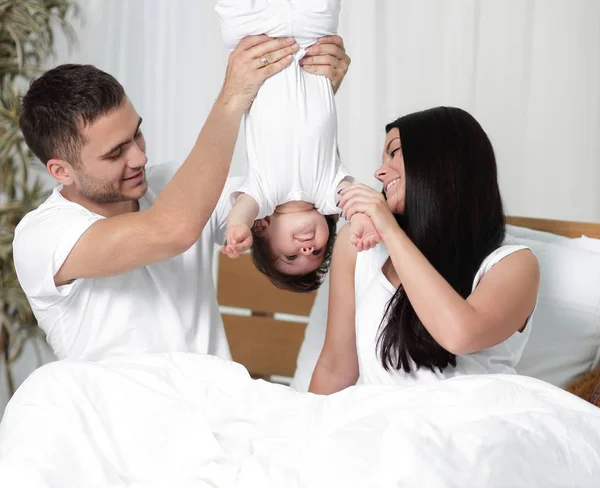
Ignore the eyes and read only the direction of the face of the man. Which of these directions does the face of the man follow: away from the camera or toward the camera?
toward the camera

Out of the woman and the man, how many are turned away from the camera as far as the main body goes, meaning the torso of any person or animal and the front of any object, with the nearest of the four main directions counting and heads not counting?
0

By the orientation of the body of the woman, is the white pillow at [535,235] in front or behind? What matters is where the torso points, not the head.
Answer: behind

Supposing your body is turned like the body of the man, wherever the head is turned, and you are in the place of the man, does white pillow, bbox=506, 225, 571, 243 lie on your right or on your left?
on your left

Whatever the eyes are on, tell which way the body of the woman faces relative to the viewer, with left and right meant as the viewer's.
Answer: facing the viewer and to the left of the viewer

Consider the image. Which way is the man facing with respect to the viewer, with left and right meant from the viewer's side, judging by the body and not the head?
facing the viewer and to the right of the viewer

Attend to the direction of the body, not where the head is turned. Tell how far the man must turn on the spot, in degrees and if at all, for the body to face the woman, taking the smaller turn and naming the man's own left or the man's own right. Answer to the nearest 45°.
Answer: approximately 45° to the man's own left
